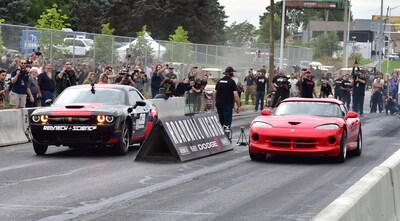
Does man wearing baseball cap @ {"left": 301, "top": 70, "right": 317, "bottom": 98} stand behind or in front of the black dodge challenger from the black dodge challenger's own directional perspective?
behind

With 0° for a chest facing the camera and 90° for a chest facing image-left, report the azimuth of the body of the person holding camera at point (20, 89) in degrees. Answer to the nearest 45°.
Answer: approximately 315°

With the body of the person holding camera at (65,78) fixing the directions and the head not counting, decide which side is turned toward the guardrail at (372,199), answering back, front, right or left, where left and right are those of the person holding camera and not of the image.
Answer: front

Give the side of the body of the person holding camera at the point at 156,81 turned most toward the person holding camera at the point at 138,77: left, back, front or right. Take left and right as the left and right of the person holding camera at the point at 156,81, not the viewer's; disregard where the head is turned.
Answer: right

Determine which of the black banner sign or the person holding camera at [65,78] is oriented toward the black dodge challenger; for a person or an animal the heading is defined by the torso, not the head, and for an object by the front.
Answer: the person holding camera

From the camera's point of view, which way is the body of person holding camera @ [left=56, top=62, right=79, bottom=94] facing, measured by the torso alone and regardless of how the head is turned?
toward the camera

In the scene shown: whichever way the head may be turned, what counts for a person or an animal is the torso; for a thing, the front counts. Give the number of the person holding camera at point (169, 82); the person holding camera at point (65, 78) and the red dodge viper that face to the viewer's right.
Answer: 0

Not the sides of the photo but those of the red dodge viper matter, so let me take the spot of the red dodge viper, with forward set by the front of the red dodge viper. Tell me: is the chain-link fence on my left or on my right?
on my right

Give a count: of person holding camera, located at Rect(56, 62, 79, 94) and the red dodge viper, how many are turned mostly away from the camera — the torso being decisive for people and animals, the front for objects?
0

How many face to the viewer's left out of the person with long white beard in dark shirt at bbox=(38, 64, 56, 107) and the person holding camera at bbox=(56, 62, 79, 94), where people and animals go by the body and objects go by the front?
0
